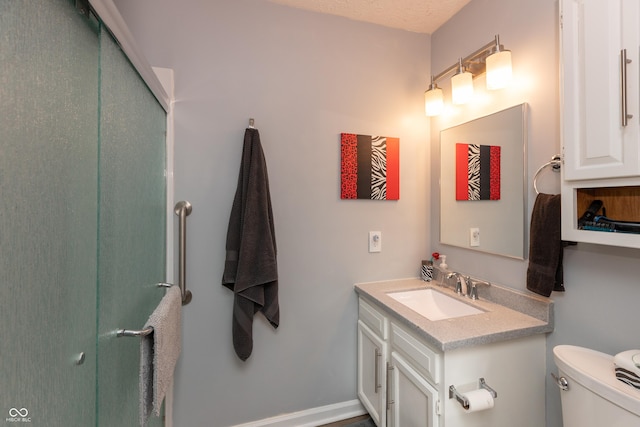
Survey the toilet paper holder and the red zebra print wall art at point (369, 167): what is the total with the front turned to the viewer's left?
0

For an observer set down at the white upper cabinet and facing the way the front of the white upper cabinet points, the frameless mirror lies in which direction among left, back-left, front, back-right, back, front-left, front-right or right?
right

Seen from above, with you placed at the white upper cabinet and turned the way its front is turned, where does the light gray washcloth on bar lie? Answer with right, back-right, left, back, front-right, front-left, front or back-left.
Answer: front

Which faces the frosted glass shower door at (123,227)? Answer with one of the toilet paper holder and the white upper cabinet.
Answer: the white upper cabinet

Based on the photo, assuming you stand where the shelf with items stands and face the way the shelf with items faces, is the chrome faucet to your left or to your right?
on your right

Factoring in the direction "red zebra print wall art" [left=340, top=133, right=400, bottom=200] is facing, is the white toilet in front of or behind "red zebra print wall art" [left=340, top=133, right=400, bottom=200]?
in front

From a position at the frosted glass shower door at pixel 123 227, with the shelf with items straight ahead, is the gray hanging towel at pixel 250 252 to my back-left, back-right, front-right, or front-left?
front-left

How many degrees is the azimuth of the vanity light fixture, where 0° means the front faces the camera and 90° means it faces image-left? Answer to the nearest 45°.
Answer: approximately 45°

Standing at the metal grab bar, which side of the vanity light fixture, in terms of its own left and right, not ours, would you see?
front

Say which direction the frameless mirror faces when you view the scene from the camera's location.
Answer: facing the viewer and to the left of the viewer

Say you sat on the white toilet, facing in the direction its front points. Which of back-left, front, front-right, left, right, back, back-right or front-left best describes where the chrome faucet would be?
right
